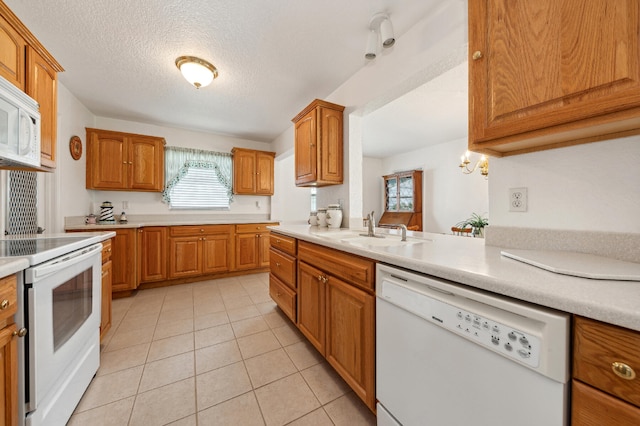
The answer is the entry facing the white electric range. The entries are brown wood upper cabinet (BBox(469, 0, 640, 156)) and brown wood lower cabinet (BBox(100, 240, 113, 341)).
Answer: the brown wood upper cabinet

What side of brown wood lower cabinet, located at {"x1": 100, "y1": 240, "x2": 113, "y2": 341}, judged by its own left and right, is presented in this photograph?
right

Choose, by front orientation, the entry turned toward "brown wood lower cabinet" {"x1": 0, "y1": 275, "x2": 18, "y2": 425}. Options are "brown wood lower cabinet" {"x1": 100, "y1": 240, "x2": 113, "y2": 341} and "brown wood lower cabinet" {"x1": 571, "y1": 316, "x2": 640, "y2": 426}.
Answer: "brown wood lower cabinet" {"x1": 571, "y1": 316, "x2": 640, "y2": 426}

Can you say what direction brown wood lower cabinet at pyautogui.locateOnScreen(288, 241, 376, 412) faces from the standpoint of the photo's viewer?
facing the viewer and to the left of the viewer

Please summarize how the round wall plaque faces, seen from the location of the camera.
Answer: facing the viewer and to the right of the viewer

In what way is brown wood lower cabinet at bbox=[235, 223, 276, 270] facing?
toward the camera

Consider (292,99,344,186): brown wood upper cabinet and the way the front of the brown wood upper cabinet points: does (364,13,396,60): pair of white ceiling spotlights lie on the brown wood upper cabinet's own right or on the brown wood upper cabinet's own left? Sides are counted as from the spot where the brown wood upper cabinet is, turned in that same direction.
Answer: on the brown wood upper cabinet's own left

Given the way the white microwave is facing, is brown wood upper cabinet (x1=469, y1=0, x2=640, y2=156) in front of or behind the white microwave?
in front

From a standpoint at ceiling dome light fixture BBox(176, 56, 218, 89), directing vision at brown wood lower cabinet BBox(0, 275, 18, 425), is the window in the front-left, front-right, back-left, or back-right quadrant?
back-right

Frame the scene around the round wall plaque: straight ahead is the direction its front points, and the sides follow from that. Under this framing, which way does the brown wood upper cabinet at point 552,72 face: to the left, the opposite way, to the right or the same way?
the opposite way

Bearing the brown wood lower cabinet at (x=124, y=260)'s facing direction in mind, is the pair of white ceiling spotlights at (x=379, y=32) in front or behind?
in front

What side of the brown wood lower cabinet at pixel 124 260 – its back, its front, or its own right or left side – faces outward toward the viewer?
front
